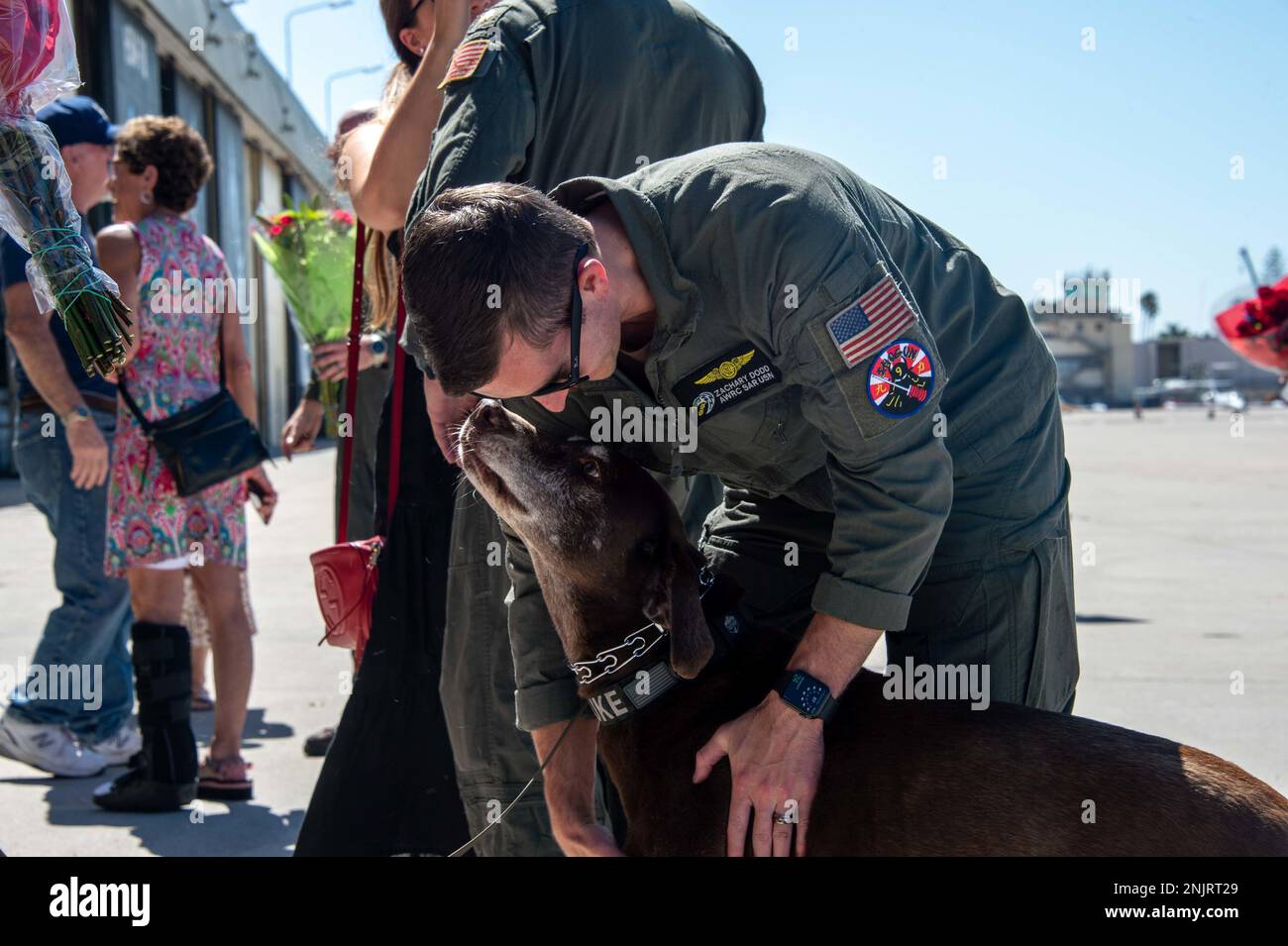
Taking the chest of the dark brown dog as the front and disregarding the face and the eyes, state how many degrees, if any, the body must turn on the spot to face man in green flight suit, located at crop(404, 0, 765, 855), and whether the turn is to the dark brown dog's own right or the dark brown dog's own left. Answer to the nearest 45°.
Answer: approximately 45° to the dark brown dog's own right

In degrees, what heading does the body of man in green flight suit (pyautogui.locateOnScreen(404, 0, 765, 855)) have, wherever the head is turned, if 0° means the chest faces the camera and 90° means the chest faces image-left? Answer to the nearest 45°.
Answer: approximately 135°

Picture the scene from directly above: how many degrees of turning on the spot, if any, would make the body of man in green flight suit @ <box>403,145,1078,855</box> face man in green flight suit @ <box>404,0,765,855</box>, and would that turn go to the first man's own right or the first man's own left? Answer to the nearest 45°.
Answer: approximately 90° to the first man's own right

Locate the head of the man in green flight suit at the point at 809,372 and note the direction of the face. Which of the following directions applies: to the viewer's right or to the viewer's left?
to the viewer's left

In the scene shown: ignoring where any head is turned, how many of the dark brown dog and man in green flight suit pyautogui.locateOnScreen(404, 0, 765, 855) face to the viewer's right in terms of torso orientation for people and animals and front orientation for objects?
0

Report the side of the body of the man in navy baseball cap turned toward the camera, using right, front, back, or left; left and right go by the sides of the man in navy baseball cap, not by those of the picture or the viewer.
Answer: right

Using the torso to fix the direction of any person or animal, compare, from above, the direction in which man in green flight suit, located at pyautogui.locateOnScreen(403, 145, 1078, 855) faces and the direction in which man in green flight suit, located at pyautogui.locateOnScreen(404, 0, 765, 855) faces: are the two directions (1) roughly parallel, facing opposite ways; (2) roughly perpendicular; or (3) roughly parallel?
roughly perpendicular

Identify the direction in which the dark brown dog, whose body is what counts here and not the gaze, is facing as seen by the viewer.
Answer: to the viewer's left

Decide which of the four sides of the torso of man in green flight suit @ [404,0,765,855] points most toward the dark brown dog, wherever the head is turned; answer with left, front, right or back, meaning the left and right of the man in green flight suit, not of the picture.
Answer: back

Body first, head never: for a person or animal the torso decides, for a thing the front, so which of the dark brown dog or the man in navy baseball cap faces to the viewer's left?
the dark brown dog

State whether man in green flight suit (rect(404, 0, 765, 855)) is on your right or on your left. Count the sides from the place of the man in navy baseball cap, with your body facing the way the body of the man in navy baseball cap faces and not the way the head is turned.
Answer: on your right

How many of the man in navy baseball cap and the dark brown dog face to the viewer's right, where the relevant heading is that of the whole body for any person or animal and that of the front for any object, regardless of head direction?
1
